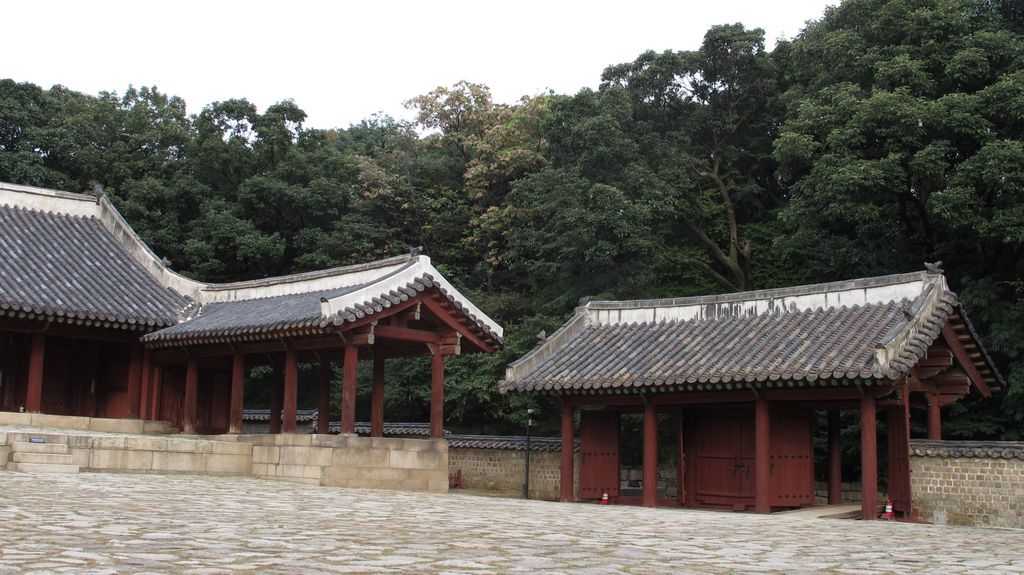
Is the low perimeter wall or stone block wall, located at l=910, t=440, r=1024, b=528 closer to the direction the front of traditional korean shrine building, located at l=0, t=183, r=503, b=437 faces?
the stone block wall

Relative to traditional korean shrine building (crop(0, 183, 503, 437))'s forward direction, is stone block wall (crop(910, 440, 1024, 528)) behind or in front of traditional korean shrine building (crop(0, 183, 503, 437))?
in front

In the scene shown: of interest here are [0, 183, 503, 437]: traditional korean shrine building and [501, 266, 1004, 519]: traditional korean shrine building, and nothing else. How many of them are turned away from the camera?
0

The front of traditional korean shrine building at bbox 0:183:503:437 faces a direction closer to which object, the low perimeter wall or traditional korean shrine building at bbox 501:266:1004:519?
the traditional korean shrine building

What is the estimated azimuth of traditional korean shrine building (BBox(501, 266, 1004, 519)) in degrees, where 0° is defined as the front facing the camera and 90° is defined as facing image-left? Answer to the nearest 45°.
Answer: approximately 45°

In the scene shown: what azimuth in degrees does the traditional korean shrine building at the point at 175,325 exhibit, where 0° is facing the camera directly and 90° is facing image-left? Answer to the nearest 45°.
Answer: approximately 315°
